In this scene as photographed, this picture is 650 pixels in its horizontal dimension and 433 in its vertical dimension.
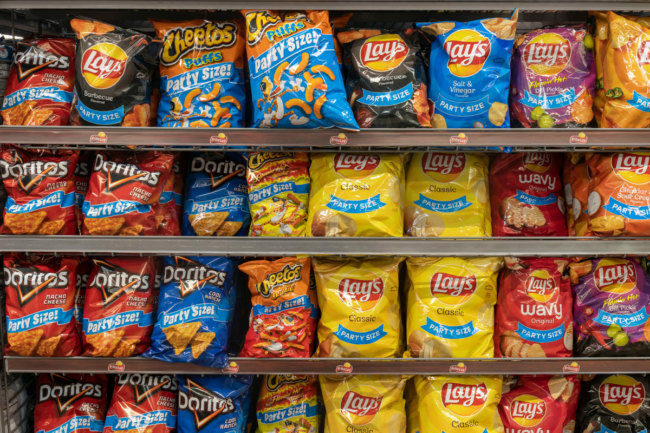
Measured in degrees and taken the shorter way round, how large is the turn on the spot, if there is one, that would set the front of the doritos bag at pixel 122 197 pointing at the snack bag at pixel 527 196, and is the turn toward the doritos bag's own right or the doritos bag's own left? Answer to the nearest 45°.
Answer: approximately 90° to the doritos bag's own left

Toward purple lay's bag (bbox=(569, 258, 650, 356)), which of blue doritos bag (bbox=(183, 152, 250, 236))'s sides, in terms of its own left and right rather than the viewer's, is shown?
left
